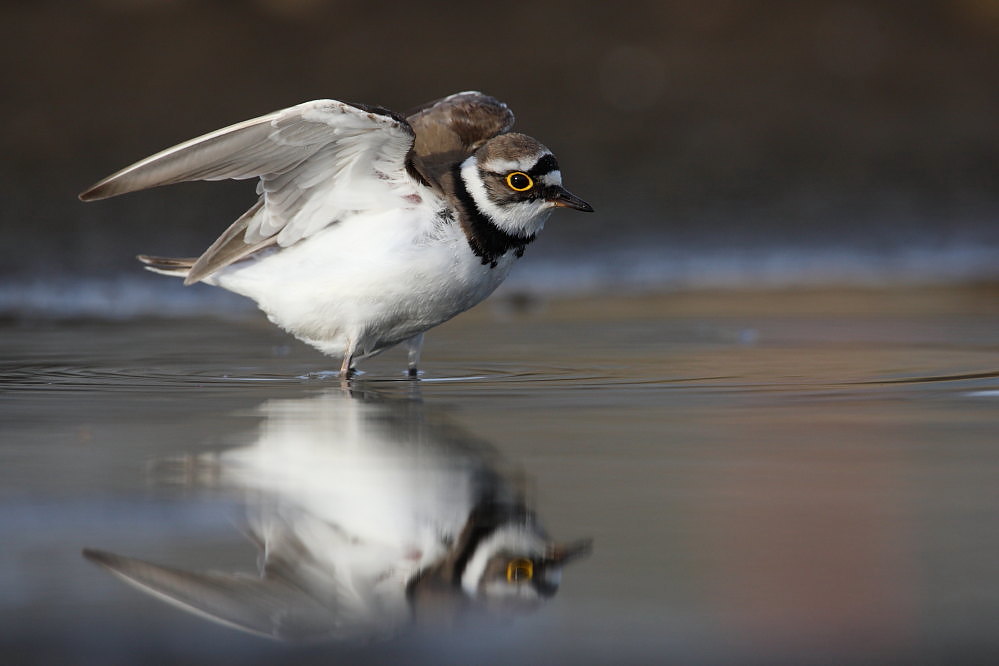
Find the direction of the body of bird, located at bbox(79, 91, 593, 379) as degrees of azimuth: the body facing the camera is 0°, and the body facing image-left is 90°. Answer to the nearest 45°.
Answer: approximately 270°
